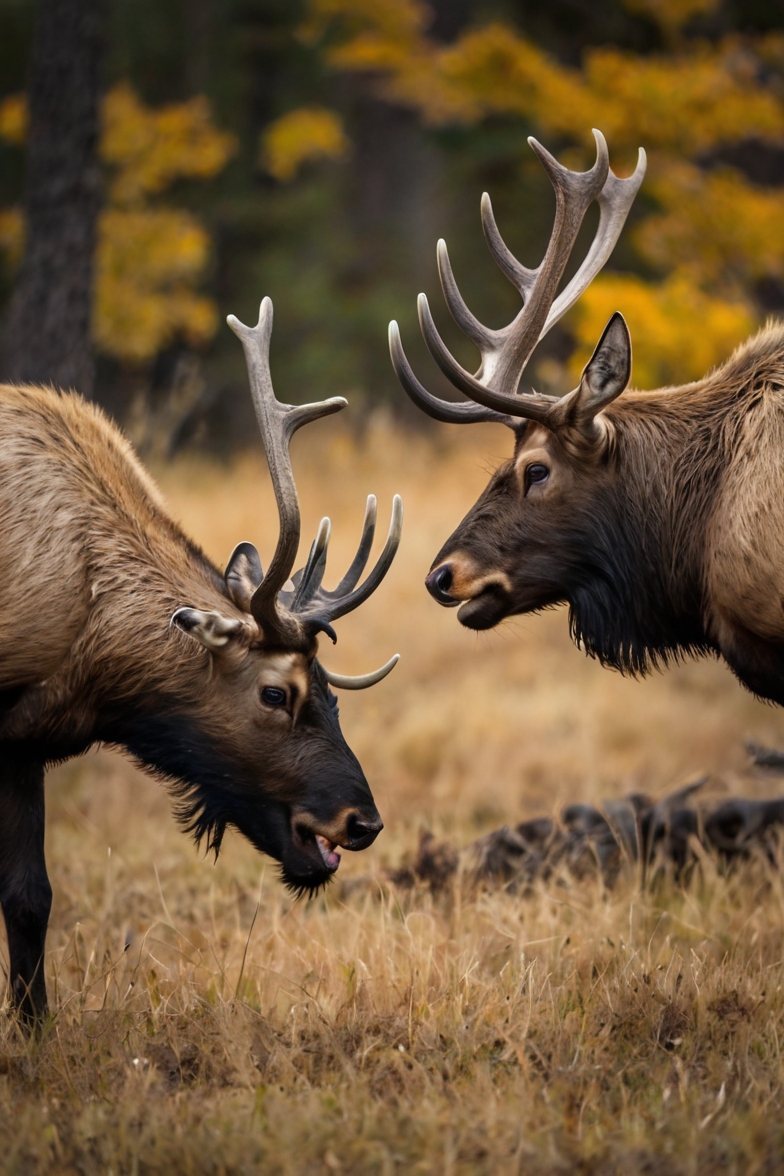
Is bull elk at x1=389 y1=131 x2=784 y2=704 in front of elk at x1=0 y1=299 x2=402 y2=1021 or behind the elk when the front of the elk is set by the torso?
in front

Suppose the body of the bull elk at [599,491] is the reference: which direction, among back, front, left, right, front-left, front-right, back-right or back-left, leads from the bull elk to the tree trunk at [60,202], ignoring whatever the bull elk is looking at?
front-right

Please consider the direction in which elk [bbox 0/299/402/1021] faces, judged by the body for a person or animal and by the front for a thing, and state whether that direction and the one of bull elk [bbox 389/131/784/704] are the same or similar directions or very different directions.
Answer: very different directions

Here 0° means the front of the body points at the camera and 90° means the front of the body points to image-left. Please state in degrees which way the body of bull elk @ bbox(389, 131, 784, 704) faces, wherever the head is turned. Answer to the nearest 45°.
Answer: approximately 90°

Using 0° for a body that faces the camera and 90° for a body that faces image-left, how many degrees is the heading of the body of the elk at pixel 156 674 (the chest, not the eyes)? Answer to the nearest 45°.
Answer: approximately 270°

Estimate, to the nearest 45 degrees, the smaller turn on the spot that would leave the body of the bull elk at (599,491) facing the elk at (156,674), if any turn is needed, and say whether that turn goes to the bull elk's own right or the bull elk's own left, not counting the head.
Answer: approximately 45° to the bull elk's own left

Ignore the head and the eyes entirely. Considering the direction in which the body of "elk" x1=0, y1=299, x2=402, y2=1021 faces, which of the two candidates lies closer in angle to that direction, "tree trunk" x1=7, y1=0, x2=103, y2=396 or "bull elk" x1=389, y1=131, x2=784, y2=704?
the bull elk

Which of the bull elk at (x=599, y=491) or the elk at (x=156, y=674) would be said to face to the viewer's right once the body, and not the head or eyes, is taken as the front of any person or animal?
the elk

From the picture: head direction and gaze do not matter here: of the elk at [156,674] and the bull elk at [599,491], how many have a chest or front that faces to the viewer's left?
1

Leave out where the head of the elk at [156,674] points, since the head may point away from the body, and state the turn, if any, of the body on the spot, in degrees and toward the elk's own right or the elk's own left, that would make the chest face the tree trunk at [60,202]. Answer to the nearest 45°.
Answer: approximately 90° to the elk's own left
